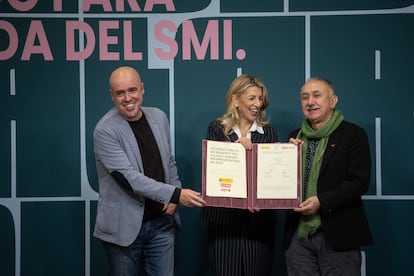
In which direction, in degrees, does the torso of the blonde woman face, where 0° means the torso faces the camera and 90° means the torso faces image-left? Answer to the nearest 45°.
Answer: approximately 0°
